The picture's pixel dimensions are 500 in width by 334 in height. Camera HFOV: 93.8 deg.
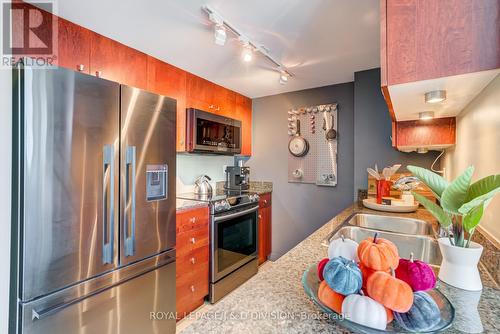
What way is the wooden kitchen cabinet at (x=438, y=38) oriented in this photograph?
to the viewer's left

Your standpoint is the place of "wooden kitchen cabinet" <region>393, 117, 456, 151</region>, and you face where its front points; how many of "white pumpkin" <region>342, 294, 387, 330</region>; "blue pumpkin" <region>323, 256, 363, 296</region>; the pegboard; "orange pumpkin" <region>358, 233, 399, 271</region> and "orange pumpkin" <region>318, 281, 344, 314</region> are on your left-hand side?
4

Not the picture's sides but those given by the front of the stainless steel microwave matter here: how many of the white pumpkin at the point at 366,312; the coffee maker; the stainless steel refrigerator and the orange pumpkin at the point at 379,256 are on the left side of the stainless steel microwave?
1

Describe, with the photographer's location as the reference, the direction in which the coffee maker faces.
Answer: facing the viewer and to the right of the viewer

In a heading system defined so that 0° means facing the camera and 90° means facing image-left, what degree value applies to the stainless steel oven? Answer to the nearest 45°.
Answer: approximately 315°

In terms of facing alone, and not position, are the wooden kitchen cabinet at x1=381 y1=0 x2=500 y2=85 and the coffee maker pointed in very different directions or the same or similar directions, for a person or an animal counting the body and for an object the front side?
very different directions

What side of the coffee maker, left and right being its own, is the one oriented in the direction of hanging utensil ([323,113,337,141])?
front

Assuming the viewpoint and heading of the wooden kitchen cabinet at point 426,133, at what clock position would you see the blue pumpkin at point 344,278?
The blue pumpkin is roughly at 9 o'clock from the wooden kitchen cabinet.

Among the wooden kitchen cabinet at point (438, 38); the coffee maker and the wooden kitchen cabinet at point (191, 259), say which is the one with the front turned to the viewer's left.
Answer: the wooden kitchen cabinet at point (438, 38)

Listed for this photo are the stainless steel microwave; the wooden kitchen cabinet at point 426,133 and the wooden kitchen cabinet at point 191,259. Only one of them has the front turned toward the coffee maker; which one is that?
the wooden kitchen cabinet at point 426,133

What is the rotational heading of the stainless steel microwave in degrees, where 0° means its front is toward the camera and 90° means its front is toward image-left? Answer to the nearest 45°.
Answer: approximately 315°

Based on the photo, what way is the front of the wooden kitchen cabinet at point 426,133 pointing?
to the viewer's left

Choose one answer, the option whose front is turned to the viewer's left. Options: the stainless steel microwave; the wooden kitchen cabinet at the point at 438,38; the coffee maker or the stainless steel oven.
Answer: the wooden kitchen cabinet
